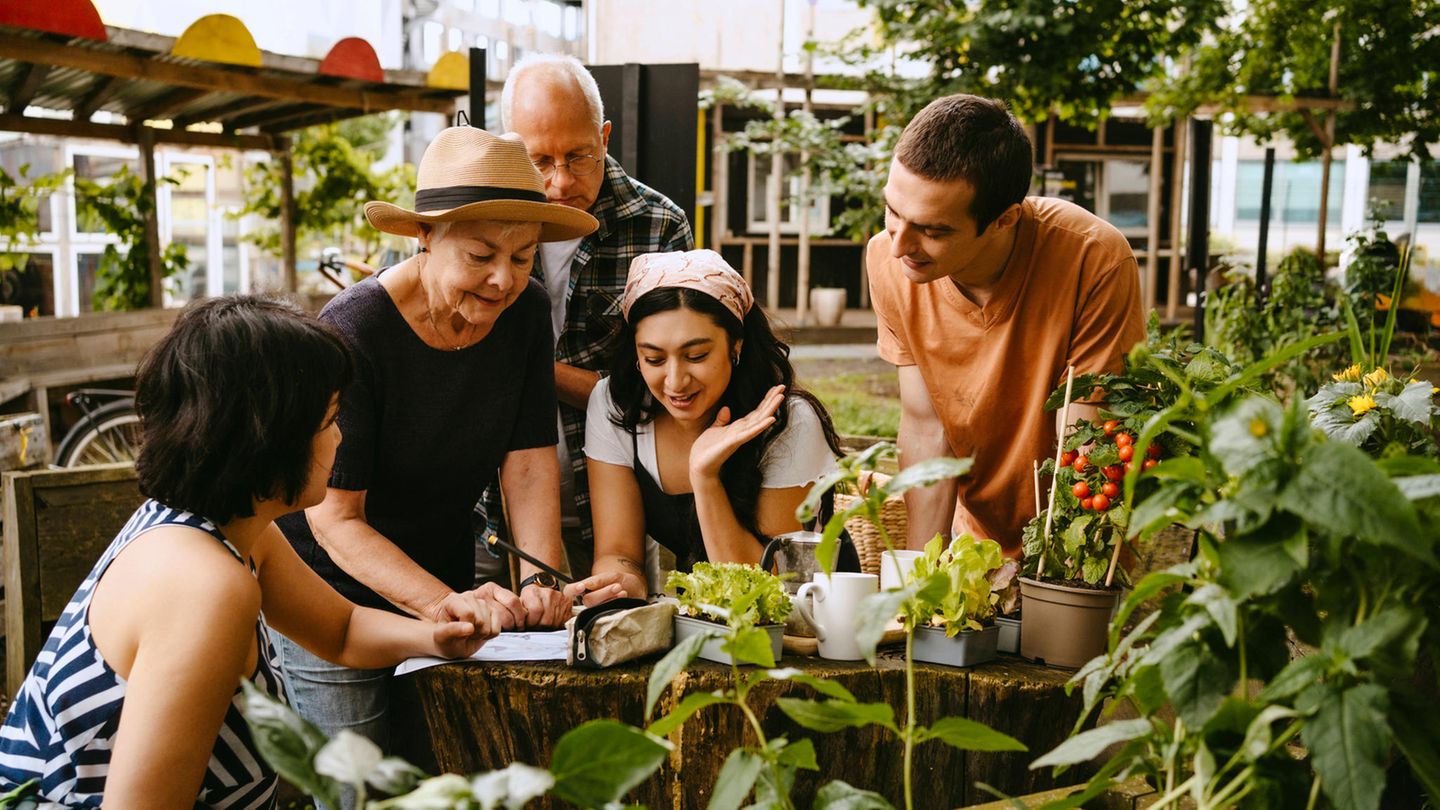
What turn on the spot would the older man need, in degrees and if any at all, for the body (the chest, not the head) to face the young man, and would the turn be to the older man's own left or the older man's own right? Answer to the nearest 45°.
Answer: approximately 90° to the older man's own left

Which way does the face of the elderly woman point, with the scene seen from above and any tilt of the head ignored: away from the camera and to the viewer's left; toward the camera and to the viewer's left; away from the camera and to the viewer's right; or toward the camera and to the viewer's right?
toward the camera and to the viewer's right

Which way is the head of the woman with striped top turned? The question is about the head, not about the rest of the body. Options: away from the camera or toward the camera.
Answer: away from the camera

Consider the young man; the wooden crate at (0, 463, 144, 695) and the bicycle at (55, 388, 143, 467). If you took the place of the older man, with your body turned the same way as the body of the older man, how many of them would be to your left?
1

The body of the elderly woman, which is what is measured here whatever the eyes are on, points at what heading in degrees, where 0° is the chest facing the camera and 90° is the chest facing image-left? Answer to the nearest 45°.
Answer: approximately 315°

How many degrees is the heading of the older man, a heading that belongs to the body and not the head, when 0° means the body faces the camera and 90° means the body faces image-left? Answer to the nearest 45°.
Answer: approximately 45°

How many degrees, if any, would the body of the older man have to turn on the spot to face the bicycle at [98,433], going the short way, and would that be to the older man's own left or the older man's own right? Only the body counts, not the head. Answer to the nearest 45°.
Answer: approximately 90° to the older man's own right

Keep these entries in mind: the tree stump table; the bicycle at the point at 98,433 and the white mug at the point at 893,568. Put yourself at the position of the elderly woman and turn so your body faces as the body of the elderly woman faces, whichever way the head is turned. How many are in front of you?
2
